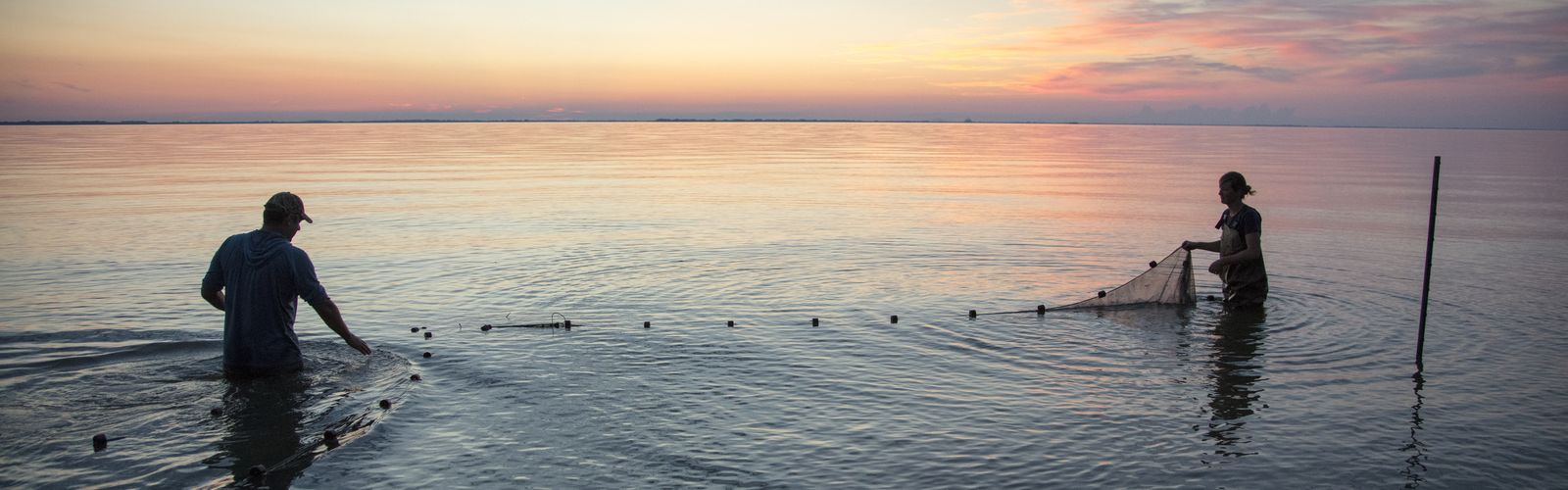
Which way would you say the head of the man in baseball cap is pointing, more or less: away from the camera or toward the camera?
away from the camera

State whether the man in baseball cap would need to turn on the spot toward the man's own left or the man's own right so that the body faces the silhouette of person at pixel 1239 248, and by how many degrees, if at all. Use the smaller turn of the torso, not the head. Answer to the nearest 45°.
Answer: approximately 45° to the man's own right

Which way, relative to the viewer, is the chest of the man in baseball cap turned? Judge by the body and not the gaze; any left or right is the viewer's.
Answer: facing away from the viewer and to the right of the viewer
